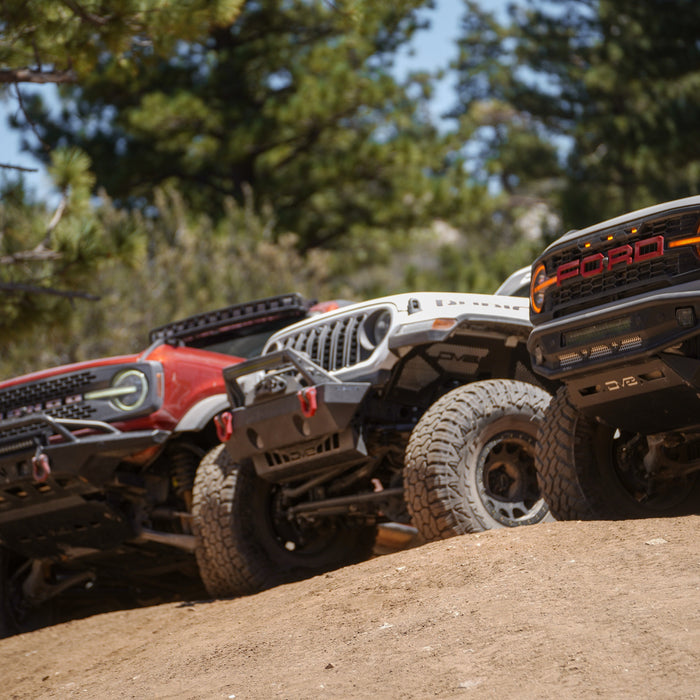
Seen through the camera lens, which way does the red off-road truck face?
facing the viewer and to the left of the viewer

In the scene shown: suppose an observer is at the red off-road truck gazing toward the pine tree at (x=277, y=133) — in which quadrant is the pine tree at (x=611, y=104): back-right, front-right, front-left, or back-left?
front-right

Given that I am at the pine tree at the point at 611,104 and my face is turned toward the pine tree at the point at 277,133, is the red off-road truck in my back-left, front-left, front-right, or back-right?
front-left

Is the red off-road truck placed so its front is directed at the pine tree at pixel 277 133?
no

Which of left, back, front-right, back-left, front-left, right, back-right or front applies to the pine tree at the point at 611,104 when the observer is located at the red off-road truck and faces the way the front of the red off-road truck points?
back
